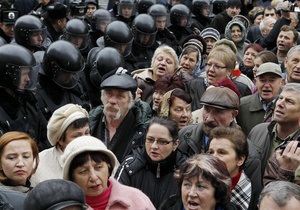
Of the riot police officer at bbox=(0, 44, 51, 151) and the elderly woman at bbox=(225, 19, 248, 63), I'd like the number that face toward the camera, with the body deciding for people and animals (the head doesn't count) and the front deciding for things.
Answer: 1

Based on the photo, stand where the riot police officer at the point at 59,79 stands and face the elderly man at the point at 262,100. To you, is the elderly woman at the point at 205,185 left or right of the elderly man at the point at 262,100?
right

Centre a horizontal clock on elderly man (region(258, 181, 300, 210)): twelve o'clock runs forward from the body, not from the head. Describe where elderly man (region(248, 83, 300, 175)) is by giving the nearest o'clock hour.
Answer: elderly man (region(248, 83, 300, 175)) is roughly at 6 o'clock from elderly man (region(258, 181, 300, 210)).

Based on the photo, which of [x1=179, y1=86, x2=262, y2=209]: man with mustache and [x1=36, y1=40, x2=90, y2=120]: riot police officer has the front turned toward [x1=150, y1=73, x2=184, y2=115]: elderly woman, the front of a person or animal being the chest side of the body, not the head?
the riot police officer

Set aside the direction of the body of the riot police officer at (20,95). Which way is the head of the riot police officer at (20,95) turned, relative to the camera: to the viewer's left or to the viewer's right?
to the viewer's right

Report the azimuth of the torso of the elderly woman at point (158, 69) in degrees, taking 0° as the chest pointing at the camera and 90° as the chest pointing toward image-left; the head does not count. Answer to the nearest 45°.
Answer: approximately 45°
